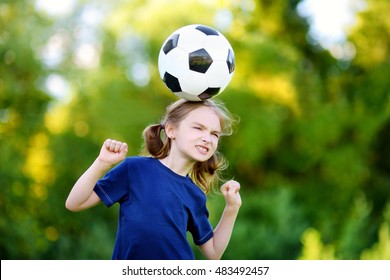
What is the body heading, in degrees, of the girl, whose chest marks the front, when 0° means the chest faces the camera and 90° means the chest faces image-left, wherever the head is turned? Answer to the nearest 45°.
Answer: approximately 315°

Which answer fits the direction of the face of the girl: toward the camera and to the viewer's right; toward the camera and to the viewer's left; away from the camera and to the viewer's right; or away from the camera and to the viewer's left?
toward the camera and to the viewer's right
